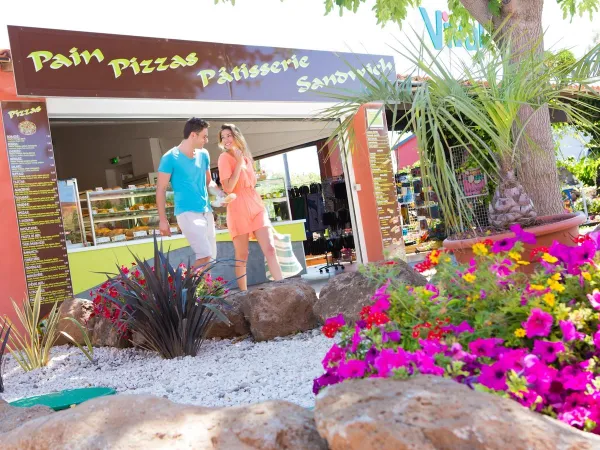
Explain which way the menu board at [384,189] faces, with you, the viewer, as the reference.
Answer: facing the viewer

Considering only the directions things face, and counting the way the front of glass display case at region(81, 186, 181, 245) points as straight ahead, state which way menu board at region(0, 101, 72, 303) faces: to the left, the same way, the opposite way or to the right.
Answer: the same way

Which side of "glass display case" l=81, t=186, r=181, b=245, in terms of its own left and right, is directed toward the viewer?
front

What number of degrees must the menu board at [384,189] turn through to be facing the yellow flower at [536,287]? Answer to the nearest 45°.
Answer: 0° — it already faces it

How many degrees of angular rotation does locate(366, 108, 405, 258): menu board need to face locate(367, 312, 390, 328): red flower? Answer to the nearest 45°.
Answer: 0° — it already faces it

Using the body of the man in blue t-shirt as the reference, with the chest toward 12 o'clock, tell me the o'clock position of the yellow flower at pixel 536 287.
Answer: The yellow flower is roughly at 1 o'clock from the man in blue t-shirt.

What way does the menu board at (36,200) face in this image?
toward the camera

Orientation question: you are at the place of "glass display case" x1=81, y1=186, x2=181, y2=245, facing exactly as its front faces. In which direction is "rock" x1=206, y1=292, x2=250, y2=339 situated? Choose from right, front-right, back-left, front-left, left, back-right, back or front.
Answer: front

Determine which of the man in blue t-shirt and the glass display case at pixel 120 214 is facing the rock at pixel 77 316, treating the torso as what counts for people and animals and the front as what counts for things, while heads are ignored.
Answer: the glass display case

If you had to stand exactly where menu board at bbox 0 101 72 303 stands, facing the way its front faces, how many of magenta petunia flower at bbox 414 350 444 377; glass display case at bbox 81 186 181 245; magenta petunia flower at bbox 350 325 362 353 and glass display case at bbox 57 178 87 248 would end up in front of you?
2

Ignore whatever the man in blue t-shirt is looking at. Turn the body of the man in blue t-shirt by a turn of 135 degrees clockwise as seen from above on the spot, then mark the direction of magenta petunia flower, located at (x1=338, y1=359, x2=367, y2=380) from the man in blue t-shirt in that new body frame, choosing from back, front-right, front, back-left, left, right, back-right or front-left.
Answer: left

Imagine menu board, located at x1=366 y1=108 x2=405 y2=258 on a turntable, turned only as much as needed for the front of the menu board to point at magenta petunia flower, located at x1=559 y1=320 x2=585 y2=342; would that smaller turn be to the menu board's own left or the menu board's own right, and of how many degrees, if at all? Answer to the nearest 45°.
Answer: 0° — it already faces it

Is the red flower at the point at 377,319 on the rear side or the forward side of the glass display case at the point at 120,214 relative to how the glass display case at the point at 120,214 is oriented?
on the forward side

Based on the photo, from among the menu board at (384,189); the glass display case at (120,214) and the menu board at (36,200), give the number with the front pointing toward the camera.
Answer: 3

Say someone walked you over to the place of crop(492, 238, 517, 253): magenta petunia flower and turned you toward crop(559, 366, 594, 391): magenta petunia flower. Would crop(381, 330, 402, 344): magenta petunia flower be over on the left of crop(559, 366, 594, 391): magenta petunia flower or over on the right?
right

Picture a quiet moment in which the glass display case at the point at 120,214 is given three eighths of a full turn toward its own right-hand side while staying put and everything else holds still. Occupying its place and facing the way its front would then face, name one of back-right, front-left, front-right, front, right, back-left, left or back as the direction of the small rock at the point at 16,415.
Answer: back-left

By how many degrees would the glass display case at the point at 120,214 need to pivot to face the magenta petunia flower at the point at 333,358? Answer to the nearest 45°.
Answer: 0° — it already faces it

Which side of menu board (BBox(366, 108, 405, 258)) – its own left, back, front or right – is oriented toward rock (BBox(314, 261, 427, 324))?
front

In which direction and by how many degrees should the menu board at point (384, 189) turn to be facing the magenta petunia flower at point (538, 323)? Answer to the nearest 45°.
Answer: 0° — it already faces it

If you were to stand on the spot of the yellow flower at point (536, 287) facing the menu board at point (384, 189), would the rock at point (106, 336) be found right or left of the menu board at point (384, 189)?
left

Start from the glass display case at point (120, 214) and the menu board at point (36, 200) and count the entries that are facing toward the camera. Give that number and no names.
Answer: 2
